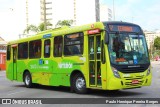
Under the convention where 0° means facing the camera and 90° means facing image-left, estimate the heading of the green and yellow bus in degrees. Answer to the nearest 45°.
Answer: approximately 315°
